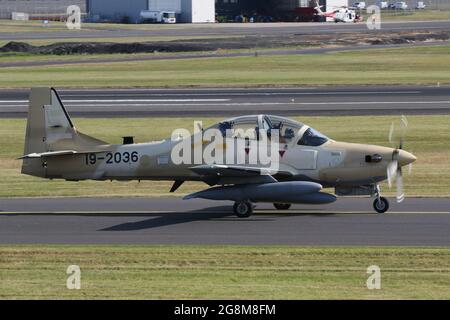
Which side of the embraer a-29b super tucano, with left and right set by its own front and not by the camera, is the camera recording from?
right
